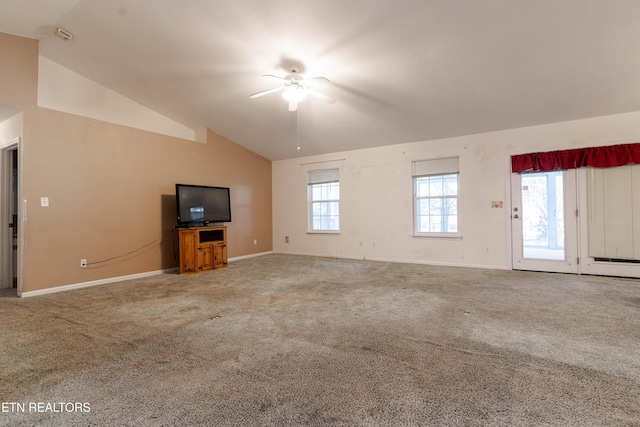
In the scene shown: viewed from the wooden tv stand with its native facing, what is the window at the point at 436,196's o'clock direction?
The window is roughly at 11 o'clock from the wooden tv stand.

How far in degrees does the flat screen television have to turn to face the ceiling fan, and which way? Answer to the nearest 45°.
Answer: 0° — it already faces it

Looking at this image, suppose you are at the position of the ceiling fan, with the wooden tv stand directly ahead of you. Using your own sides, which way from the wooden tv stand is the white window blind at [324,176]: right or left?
right

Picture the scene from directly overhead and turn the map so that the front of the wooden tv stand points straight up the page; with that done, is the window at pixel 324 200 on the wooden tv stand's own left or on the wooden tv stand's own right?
on the wooden tv stand's own left

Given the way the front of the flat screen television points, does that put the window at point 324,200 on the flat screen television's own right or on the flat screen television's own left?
on the flat screen television's own left

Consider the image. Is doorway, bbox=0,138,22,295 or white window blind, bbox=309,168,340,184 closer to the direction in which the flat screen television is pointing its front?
the white window blind

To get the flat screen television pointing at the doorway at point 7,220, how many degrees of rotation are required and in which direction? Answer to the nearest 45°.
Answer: approximately 135° to its right

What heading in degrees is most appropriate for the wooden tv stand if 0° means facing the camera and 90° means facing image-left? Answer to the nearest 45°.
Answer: approximately 315°

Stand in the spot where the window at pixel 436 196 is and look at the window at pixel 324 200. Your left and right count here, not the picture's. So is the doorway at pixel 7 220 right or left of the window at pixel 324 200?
left

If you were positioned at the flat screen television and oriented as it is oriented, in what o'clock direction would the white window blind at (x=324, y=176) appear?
The white window blind is roughly at 10 o'clock from the flat screen television.
